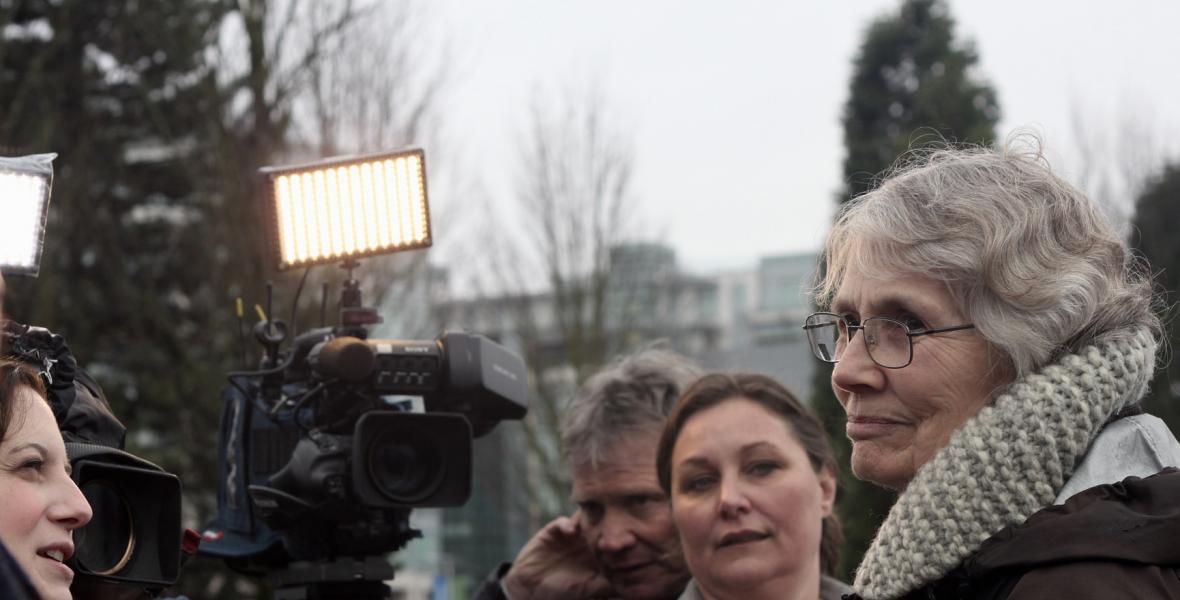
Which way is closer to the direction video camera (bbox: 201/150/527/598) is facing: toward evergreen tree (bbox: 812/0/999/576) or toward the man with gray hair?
the man with gray hair

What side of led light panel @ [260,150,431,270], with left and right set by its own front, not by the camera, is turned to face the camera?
front

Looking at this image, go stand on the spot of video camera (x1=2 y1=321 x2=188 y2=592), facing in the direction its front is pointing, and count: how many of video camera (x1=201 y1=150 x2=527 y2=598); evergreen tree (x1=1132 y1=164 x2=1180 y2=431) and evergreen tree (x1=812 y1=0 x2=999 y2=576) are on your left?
3

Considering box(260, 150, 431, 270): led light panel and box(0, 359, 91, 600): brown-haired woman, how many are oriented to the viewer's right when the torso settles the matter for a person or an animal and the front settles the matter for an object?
1

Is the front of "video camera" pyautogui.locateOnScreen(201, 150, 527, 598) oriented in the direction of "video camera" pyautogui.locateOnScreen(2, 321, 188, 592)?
no

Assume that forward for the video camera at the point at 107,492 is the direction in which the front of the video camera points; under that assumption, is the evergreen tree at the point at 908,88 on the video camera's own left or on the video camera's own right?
on the video camera's own left

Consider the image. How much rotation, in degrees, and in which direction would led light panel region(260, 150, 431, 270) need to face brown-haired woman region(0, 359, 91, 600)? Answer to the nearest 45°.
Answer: approximately 45° to its right

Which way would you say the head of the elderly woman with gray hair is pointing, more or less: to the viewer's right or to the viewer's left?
to the viewer's left

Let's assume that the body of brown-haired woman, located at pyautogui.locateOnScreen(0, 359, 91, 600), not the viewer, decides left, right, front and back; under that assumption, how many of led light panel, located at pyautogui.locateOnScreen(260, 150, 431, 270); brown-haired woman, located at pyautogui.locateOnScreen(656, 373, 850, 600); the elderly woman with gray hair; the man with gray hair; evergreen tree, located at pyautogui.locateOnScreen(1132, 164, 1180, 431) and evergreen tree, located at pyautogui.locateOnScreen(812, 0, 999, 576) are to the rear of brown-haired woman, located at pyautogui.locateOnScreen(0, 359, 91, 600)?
0

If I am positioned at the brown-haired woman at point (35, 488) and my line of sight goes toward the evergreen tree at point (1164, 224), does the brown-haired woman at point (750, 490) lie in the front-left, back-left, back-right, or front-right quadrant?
front-right

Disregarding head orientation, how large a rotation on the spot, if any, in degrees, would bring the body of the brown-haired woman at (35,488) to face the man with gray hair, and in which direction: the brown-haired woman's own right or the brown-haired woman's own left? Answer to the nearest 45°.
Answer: approximately 45° to the brown-haired woman's own left

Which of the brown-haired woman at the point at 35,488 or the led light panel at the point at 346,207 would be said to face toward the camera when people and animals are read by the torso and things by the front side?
the led light panel

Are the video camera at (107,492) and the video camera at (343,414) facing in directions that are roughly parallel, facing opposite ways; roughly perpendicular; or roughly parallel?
roughly parallel

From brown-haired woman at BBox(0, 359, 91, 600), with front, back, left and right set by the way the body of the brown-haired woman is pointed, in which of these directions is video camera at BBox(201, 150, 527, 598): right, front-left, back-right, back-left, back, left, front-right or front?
front-left

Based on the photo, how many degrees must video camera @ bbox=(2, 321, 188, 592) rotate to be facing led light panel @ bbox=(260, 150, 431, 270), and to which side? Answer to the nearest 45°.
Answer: approximately 90° to its left

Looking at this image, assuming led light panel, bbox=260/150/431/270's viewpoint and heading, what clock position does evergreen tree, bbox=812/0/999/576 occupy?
The evergreen tree is roughly at 7 o'clock from the led light panel.

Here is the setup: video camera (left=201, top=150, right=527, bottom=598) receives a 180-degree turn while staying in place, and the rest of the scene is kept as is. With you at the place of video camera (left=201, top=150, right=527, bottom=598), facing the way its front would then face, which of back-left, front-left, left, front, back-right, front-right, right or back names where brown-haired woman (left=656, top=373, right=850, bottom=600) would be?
back-right

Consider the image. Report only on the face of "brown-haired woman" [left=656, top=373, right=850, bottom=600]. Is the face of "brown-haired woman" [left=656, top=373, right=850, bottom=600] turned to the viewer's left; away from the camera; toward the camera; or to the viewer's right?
toward the camera

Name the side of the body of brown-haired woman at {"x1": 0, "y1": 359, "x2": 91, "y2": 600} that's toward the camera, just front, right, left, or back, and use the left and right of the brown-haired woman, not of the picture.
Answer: right

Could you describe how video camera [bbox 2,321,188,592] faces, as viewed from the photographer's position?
facing the viewer and to the right of the viewer

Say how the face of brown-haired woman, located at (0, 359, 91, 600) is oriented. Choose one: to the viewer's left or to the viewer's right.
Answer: to the viewer's right
